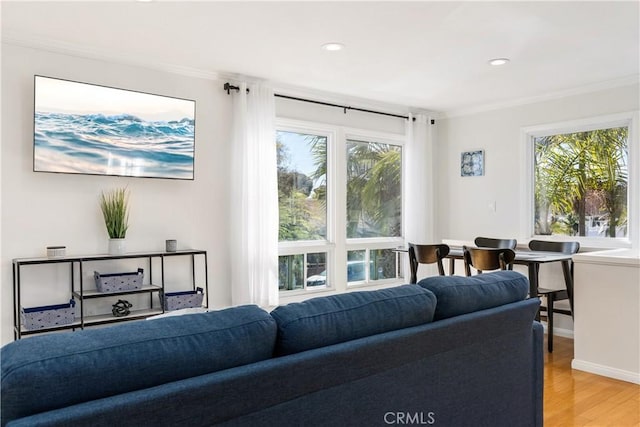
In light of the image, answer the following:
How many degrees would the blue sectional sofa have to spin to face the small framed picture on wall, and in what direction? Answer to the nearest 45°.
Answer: approximately 90° to its right

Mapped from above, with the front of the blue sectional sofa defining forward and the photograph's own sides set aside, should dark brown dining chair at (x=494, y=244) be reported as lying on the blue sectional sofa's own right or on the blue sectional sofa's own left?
on the blue sectional sofa's own right

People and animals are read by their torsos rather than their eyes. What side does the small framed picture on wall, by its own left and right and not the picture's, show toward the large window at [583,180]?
left

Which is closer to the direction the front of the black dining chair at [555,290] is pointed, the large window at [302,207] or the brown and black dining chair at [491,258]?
the brown and black dining chair
